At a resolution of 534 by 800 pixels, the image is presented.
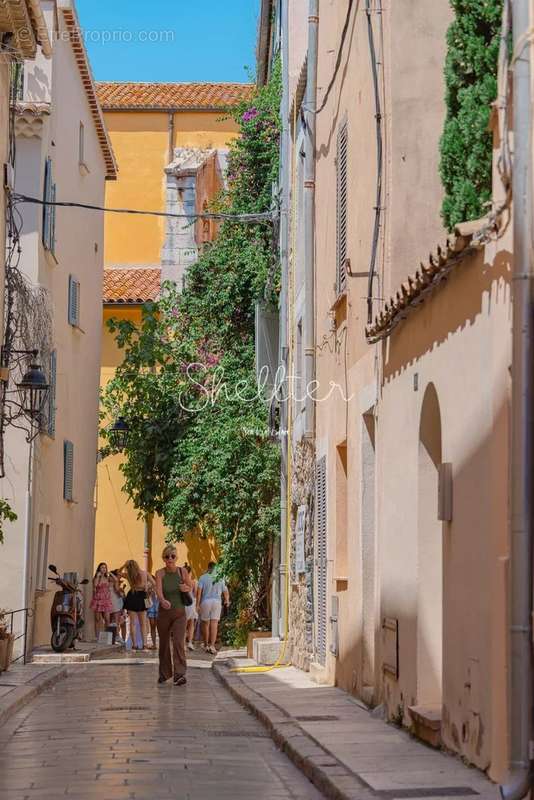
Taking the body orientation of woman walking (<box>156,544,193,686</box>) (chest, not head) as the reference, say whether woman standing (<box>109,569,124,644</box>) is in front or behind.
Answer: behind

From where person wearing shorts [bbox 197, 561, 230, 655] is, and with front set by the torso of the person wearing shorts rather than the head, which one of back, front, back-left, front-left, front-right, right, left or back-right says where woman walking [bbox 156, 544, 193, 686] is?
back

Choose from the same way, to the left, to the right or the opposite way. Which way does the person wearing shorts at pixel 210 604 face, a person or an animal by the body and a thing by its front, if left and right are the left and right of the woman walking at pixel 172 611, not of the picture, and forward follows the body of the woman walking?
the opposite way

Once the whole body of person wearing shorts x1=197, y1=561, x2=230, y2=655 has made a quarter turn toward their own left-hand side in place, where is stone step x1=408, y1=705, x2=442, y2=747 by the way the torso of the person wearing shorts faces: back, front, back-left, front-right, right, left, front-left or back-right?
left

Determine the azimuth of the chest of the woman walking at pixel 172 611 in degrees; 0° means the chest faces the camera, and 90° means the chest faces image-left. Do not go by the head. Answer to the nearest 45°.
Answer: approximately 0°

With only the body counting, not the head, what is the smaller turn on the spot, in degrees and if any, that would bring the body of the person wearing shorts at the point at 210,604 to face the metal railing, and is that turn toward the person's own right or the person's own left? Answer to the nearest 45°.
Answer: approximately 135° to the person's own left

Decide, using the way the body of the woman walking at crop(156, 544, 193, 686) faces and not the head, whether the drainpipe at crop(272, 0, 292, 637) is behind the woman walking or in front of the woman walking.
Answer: behind

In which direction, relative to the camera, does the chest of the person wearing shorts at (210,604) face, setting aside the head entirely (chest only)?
away from the camera

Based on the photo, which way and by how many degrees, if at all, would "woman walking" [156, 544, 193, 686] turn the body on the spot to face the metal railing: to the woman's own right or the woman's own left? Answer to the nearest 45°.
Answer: approximately 135° to the woman's own right
